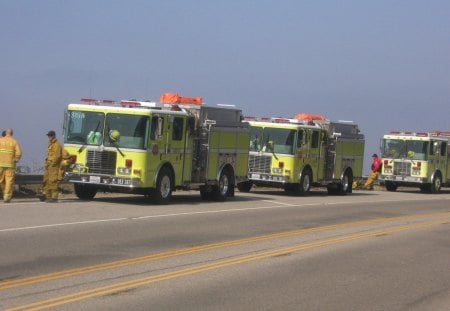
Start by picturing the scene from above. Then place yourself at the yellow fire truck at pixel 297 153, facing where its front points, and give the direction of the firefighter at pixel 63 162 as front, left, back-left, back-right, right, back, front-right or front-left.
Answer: front

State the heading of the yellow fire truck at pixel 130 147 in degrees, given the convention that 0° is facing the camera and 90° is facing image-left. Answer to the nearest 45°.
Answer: approximately 45°

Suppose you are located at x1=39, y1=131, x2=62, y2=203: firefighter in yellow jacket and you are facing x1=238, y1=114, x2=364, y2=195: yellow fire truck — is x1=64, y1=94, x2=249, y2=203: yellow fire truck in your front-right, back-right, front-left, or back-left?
front-right

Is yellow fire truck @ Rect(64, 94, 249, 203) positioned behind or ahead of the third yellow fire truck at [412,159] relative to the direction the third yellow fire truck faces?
ahead

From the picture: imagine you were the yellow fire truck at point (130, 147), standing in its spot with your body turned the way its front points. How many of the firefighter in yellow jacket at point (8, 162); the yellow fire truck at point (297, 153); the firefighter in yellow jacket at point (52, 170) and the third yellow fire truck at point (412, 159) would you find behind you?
2

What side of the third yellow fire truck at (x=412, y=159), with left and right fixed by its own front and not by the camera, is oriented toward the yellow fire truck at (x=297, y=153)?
front
